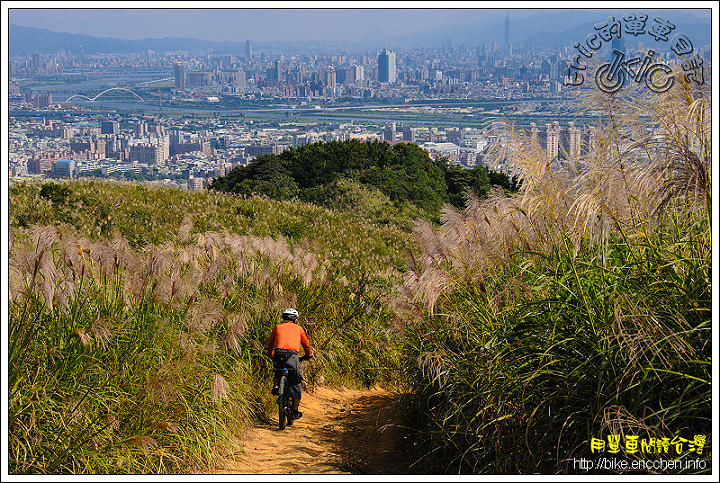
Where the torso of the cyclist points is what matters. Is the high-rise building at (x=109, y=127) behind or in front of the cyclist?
in front

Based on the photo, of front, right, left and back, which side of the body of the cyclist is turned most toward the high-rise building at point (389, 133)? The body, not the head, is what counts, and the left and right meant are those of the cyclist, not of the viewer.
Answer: front

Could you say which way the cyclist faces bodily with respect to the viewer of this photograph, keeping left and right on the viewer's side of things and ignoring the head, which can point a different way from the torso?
facing away from the viewer

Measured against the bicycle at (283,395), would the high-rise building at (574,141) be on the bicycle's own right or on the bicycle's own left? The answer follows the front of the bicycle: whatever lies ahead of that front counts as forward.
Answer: on the bicycle's own right

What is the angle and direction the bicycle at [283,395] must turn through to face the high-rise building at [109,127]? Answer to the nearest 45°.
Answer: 0° — it already faces it

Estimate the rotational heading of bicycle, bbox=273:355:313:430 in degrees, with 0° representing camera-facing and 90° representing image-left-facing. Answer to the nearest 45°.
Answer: approximately 180°

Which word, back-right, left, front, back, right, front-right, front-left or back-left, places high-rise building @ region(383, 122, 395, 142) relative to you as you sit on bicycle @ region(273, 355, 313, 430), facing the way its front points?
front

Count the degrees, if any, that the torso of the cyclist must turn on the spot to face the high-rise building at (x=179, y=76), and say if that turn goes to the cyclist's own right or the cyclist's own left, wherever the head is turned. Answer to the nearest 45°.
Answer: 0° — they already face it

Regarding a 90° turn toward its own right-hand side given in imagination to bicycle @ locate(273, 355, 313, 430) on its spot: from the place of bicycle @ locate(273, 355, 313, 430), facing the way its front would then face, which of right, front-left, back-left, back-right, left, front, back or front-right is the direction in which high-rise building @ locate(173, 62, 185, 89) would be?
left
